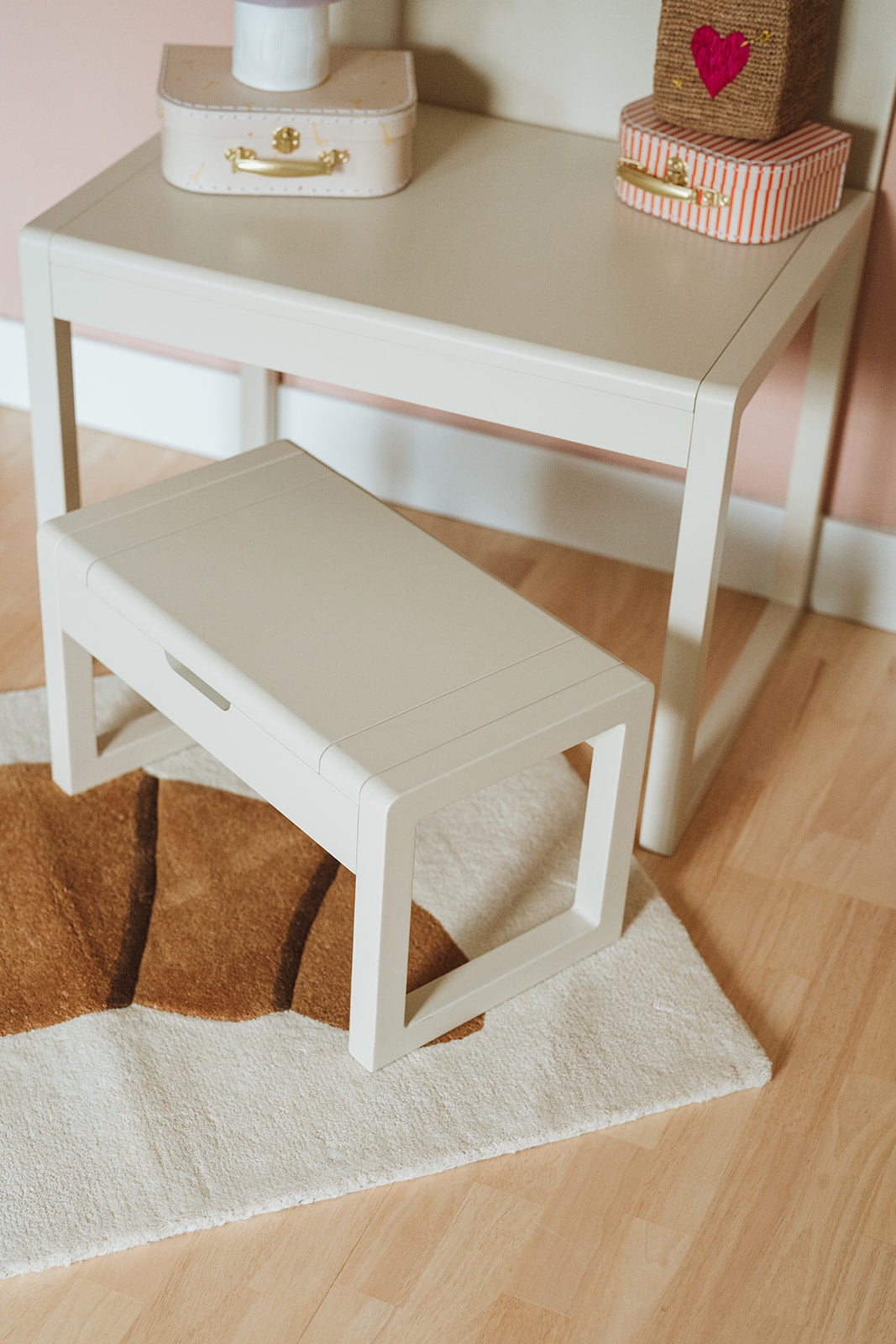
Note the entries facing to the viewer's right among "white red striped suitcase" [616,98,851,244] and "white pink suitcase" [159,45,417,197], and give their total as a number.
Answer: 0

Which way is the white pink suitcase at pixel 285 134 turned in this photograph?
toward the camera

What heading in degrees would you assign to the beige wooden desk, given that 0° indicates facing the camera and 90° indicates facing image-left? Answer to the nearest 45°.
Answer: approximately 45°

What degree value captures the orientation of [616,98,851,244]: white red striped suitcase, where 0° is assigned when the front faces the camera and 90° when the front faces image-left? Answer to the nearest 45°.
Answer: approximately 45°

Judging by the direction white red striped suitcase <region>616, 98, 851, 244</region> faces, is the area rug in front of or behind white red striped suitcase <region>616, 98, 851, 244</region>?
in front
